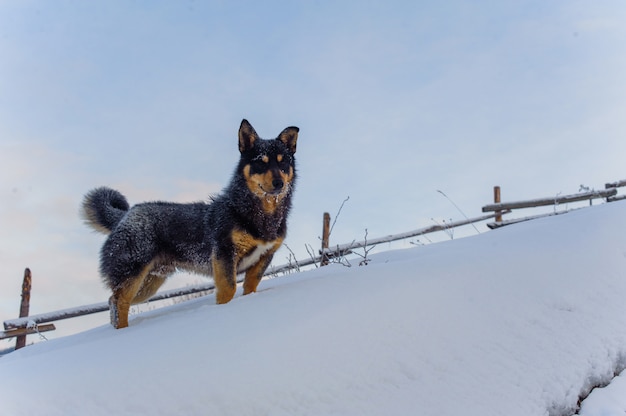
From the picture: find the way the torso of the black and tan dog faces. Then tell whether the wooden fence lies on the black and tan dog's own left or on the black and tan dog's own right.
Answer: on the black and tan dog's own left

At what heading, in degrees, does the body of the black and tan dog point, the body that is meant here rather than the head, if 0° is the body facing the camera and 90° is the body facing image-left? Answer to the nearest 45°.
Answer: approximately 315°
